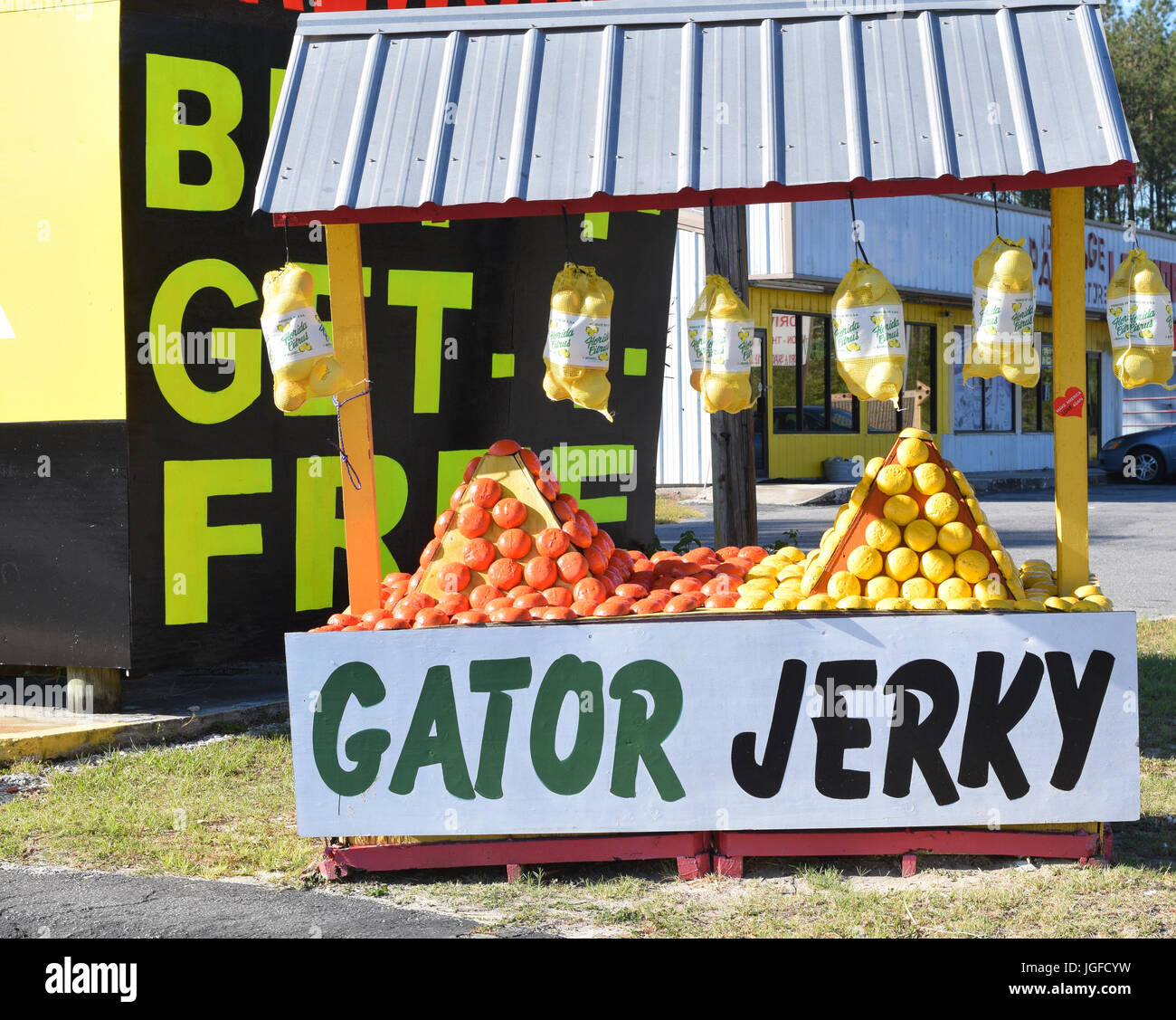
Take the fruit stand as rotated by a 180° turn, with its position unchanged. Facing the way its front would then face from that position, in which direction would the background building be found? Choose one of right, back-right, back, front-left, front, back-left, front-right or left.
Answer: front

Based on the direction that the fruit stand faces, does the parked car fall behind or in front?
behind

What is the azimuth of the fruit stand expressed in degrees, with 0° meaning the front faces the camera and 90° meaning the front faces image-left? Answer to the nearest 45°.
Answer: approximately 0°

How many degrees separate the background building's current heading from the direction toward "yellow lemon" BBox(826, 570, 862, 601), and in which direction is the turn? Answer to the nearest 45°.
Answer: approximately 45° to its right

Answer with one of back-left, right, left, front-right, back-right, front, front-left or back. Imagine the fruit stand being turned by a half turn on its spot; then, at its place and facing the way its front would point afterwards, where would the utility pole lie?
front
